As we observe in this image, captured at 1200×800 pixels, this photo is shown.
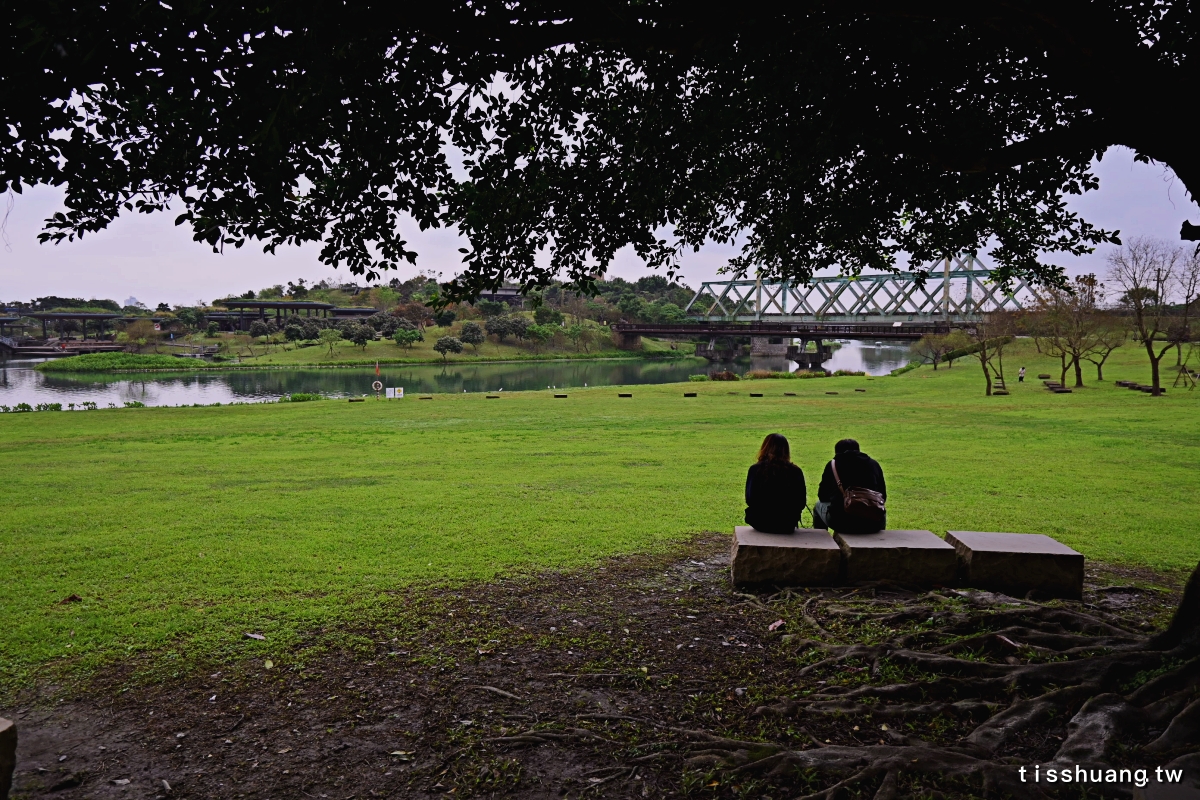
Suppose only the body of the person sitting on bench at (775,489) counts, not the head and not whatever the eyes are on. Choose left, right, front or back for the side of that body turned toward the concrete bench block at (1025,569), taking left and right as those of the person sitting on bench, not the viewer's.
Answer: right

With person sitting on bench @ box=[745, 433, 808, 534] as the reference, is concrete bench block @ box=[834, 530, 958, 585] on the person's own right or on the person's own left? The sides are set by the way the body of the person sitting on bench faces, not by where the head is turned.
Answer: on the person's own right

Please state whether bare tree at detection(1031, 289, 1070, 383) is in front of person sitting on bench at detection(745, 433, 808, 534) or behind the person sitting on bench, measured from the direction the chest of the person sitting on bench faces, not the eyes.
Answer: in front

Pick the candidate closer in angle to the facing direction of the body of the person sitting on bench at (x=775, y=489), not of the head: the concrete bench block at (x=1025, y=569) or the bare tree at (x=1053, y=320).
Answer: the bare tree

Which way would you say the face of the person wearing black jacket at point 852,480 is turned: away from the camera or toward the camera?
away from the camera

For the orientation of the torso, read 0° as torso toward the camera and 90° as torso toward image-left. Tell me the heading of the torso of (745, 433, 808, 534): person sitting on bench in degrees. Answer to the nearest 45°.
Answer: approximately 180°

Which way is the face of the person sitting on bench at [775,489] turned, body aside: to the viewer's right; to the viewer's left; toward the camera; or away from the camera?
away from the camera

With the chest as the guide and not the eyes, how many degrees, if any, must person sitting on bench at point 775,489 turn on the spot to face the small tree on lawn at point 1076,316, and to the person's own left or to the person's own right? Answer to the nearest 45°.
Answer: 0° — they already face it

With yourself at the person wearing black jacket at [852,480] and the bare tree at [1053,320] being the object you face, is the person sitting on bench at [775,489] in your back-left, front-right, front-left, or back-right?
back-left
